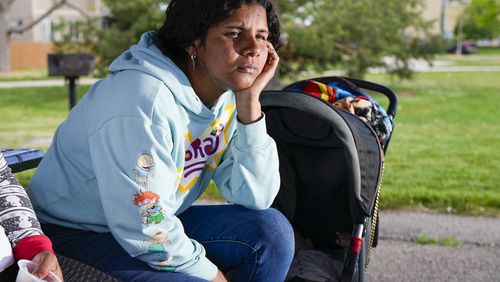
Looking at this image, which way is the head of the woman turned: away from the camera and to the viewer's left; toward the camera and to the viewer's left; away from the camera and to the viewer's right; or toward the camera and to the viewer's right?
toward the camera and to the viewer's right

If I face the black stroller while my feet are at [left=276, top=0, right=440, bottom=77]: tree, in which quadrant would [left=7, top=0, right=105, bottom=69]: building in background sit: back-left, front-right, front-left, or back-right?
back-right

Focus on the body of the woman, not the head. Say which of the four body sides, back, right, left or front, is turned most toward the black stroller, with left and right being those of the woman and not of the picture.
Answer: left

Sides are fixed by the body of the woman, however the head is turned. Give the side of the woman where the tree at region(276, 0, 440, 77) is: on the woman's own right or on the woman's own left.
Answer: on the woman's own left
